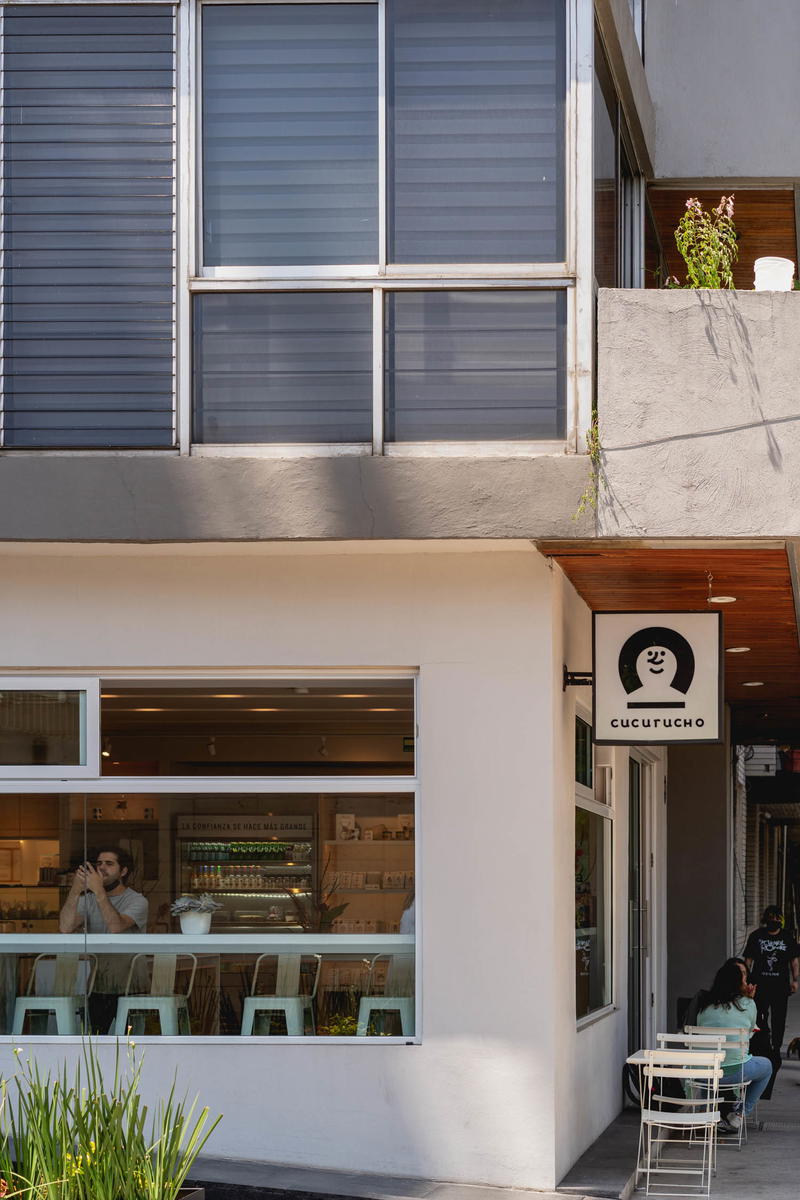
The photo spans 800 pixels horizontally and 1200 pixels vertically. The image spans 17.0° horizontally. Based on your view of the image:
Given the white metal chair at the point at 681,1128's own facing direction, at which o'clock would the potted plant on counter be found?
The potted plant on counter is roughly at 8 o'clock from the white metal chair.

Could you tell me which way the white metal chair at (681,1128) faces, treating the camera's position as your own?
facing away from the viewer

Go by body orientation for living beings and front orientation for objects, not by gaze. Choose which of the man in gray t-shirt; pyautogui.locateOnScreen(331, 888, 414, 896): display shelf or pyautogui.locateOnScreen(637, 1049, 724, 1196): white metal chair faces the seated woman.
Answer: the white metal chair

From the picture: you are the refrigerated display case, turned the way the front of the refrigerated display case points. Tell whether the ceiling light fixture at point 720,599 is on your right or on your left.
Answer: on your left

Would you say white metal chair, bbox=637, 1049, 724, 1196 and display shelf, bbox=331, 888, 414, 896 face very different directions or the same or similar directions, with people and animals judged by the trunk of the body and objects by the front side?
very different directions

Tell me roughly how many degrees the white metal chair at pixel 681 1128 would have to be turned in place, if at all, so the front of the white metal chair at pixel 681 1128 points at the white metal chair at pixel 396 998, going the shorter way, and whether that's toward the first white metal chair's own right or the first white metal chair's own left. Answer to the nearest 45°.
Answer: approximately 135° to the first white metal chair's own left
